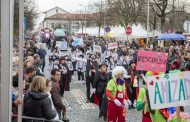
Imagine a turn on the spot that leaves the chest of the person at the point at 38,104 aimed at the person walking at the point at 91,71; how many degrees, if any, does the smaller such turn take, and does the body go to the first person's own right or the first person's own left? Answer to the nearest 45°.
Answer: approximately 45° to the first person's own left

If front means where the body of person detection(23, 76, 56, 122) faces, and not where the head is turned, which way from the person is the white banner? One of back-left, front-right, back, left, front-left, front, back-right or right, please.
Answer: front-right

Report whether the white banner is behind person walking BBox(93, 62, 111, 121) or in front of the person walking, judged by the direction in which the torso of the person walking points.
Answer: in front

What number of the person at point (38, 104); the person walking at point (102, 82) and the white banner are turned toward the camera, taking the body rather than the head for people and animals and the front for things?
2

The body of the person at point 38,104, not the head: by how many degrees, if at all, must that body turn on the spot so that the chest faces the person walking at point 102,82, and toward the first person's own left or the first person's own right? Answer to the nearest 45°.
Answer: approximately 45° to the first person's own left

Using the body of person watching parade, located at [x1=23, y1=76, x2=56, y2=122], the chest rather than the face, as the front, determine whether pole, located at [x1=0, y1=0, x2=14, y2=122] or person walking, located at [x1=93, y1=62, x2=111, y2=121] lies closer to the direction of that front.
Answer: the person walking

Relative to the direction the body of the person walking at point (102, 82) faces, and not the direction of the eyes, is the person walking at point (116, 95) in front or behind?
in front

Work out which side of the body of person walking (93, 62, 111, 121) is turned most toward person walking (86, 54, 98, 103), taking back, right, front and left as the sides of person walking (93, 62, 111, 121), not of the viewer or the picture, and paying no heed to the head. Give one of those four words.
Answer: back
